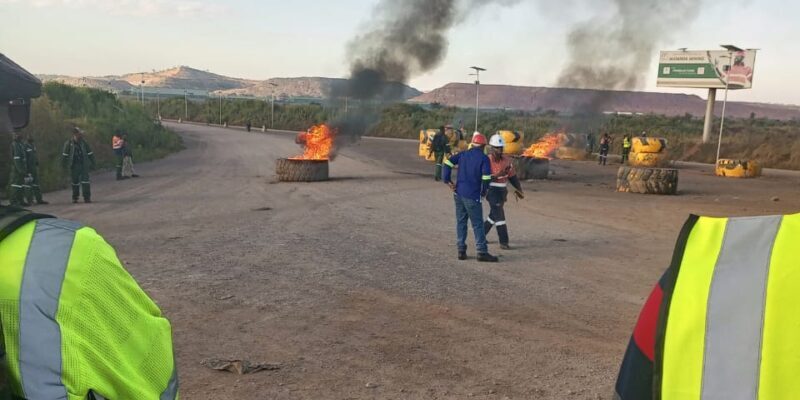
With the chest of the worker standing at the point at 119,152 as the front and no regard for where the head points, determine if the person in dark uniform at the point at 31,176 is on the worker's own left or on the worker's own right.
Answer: on the worker's own right

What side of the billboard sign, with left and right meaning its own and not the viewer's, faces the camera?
front

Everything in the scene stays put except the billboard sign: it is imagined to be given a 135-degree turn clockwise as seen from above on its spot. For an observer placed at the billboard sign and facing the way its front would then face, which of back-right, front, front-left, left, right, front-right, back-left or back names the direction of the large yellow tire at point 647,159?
back-left

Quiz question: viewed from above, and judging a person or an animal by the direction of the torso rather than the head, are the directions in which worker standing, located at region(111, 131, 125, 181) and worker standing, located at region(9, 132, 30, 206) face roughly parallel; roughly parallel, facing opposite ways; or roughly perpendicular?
roughly parallel

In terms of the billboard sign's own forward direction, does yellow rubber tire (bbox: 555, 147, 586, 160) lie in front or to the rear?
in front

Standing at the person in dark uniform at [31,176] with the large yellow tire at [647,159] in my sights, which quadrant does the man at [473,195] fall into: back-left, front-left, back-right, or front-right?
front-right

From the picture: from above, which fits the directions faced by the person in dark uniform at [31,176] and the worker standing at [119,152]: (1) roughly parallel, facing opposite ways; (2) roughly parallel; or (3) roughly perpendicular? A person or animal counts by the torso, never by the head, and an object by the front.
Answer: roughly parallel

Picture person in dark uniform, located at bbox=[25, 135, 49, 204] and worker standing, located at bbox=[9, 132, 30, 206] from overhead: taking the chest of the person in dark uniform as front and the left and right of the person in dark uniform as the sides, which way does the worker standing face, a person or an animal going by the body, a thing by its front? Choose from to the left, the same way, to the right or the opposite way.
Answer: the same way

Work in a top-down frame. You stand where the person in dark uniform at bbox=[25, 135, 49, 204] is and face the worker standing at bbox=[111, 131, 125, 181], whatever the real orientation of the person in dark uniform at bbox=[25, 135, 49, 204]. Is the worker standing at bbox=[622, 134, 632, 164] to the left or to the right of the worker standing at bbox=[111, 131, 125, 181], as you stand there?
right

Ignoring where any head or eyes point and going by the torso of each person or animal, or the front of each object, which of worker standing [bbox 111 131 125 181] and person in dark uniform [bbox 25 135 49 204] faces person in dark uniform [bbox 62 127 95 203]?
person in dark uniform [bbox 25 135 49 204]

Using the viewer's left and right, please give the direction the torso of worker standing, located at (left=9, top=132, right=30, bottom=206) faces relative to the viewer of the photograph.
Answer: facing to the right of the viewer

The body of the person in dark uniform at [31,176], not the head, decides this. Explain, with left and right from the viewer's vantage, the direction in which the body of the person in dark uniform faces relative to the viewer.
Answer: facing to the right of the viewer
